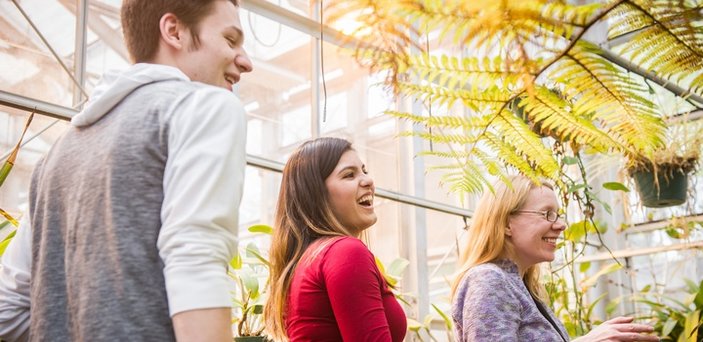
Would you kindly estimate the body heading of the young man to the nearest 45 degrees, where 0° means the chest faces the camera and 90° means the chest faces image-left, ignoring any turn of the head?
approximately 225°

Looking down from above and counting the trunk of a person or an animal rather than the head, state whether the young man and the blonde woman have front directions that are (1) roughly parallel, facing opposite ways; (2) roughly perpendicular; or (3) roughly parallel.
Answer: roughly perpendicular

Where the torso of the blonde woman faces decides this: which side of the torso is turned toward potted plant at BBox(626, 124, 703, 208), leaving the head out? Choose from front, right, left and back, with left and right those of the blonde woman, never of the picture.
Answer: left

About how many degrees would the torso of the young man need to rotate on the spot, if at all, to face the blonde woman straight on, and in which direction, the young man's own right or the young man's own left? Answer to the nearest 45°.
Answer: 0° — they already face them

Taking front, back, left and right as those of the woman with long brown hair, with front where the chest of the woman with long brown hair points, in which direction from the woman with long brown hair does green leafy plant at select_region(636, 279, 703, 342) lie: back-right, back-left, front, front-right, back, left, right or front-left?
front-left

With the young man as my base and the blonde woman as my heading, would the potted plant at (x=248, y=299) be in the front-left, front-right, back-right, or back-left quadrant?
front-left

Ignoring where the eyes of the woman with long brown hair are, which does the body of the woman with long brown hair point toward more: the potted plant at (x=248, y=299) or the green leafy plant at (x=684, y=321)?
the green leafy plant

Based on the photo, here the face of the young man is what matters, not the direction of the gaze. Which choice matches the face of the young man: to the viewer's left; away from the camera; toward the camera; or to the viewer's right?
to the viewer's right

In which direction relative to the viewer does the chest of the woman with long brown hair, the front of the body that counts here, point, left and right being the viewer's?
facing to the right of the viewer
